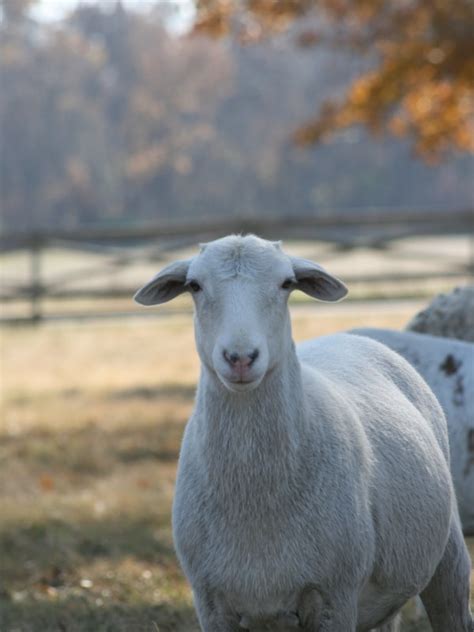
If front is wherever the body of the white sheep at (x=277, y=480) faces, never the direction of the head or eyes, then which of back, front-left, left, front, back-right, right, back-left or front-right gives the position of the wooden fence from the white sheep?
back-right

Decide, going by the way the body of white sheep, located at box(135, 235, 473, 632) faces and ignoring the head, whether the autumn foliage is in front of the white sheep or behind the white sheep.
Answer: behind

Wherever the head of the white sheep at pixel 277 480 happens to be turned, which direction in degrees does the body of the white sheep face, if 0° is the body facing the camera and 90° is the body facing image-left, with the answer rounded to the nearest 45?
approximately 45°

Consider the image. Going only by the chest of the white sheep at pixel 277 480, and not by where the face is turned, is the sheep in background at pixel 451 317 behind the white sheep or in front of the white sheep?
behind

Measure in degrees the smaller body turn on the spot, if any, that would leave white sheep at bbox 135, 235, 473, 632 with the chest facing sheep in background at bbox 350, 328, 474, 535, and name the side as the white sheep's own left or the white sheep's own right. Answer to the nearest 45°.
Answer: approximately 180°
